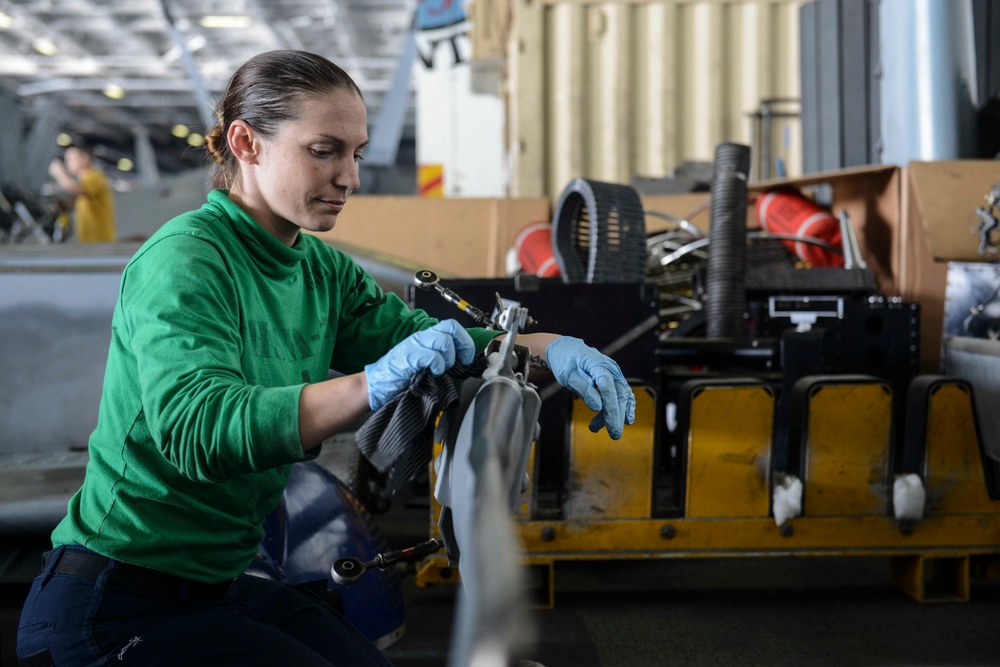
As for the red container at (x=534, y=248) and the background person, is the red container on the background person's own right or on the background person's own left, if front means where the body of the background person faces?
on the background person's own left

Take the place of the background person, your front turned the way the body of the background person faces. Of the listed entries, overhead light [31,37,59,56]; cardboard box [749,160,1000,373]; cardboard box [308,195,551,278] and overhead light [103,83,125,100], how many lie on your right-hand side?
2

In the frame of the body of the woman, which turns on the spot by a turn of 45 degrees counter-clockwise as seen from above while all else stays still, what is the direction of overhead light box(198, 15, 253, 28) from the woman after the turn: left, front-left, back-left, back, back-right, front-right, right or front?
left

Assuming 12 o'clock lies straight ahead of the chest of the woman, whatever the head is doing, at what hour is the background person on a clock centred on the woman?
The background person is roughly at 7 o'clock from the woman.

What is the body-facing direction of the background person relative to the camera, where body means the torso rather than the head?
to the viewer's left

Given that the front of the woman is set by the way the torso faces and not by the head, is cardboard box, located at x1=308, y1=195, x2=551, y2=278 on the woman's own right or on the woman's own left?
on the woman's own left

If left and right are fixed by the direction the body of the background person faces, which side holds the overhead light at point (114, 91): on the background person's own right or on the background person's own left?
on the background person's own right

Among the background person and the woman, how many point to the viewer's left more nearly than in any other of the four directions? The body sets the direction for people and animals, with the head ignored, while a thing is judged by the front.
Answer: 1

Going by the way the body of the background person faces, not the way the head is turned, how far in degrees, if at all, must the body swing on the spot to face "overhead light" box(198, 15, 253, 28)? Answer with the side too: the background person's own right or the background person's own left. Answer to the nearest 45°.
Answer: approximately 90° to the background person's own right

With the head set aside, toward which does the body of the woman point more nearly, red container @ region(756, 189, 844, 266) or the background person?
the red container

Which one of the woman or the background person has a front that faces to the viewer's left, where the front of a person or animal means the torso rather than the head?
the background person

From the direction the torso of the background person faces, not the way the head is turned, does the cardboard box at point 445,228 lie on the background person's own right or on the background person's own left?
on the background person's own left
